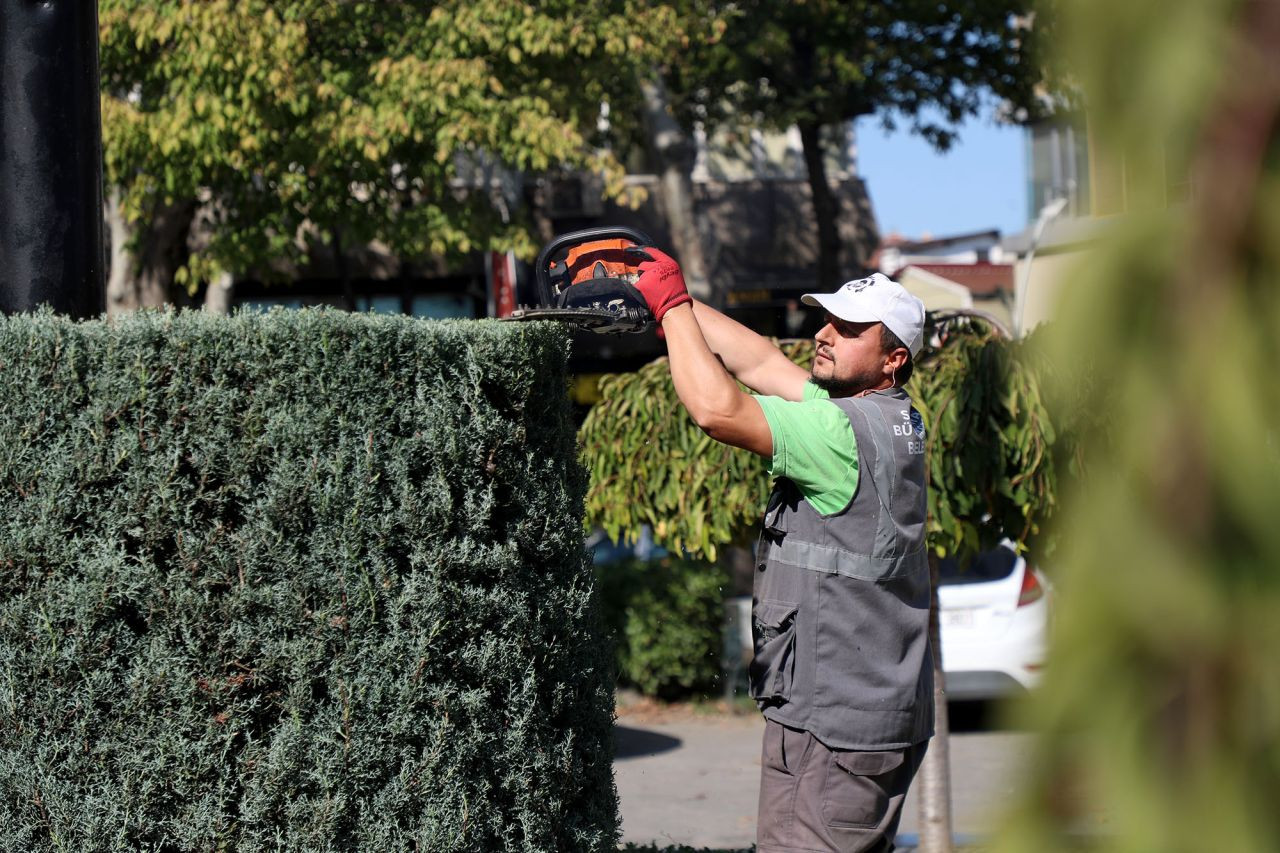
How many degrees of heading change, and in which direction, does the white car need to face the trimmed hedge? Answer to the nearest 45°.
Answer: approximately 180°

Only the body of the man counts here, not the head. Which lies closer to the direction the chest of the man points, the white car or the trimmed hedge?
the trimmed hedge

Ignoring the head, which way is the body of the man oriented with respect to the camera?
to the viewer's left

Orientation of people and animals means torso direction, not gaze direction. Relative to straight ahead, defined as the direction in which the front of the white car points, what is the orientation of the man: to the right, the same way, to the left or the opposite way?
to the left

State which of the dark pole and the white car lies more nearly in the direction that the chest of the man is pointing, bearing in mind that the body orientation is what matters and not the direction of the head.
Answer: the dark pole

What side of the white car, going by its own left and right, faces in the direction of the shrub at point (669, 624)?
left

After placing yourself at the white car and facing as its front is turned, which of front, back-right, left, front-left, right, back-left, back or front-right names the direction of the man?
back

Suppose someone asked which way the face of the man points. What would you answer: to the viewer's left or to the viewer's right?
to the viewer's left

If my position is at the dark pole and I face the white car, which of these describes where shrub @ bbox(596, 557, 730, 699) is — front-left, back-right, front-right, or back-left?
front-left

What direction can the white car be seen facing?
away from the camera

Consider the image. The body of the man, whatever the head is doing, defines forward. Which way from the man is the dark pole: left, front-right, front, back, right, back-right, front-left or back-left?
front

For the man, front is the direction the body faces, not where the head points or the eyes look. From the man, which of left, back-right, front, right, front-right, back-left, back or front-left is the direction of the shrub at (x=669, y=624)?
right

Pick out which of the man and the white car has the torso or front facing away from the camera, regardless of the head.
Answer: the white car

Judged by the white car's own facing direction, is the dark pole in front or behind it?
behind

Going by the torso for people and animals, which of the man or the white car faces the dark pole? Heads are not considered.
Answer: the man

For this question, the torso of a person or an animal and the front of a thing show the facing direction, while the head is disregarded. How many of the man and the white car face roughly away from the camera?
1
